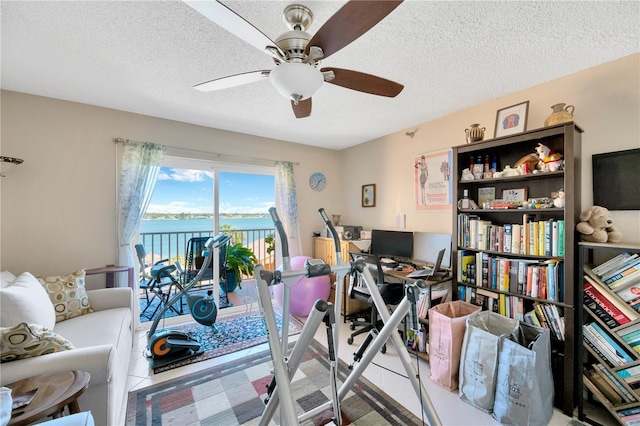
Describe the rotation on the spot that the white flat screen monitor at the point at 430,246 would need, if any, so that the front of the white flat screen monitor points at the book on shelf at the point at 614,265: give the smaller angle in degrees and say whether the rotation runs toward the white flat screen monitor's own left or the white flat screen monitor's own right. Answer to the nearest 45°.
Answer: approximately 90° to the white flat screen monitor's own left

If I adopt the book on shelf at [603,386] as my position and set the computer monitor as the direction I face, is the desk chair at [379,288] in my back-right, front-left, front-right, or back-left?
front-left

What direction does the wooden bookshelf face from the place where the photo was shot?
facing the viewer and to the left of the viewer

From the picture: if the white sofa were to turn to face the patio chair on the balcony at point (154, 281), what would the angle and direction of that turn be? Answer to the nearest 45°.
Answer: approximately 90° to its left

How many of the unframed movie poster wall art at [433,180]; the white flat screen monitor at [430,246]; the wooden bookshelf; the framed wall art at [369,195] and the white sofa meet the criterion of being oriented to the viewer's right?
1

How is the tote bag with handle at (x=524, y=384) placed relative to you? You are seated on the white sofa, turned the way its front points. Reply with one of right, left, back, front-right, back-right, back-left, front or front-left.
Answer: front-right

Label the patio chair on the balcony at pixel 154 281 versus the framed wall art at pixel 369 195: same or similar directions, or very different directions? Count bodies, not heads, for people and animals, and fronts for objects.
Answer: very different directions

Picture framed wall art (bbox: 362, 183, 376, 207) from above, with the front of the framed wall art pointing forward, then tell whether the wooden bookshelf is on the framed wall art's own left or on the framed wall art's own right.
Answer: on the framed wall art's own left

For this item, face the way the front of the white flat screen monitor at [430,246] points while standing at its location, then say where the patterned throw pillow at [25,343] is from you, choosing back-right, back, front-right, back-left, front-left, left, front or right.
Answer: front

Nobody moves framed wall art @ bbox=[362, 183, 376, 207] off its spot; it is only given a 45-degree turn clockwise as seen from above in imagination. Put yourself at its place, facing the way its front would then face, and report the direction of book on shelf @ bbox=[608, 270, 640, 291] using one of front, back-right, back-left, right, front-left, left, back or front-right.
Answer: back-left

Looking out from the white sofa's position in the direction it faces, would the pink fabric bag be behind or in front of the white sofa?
in front
